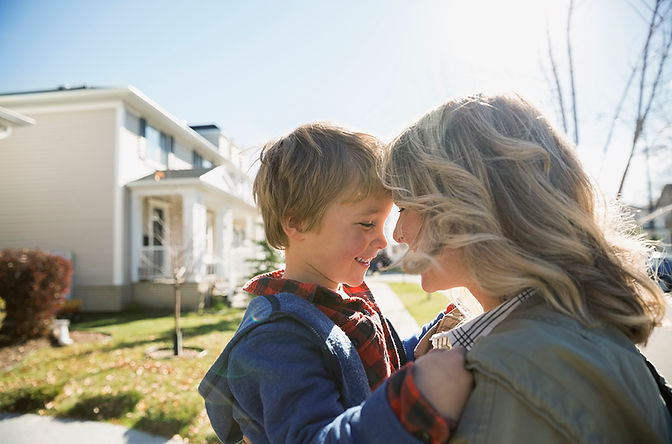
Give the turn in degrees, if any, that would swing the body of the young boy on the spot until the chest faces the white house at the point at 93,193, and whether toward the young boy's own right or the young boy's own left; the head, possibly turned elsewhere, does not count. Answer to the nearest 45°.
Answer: approximately 135° to the young boy's own left

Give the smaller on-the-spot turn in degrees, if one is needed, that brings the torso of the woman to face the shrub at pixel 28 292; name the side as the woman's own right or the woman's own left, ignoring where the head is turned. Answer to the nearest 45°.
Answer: approximately 45° to the woman's own right

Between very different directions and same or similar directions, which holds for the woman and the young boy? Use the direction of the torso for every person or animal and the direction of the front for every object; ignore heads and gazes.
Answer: very different directions

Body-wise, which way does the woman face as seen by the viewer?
to the viewer's left

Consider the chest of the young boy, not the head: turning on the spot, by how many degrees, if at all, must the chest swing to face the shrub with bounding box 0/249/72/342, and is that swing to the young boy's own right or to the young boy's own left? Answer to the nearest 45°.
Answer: approximately 135° to the young boy's own left

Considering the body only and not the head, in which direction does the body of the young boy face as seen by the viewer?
to the viewer's right

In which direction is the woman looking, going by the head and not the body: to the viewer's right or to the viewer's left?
to the viewer's left

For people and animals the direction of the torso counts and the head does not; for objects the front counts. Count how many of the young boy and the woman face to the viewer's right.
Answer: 1
